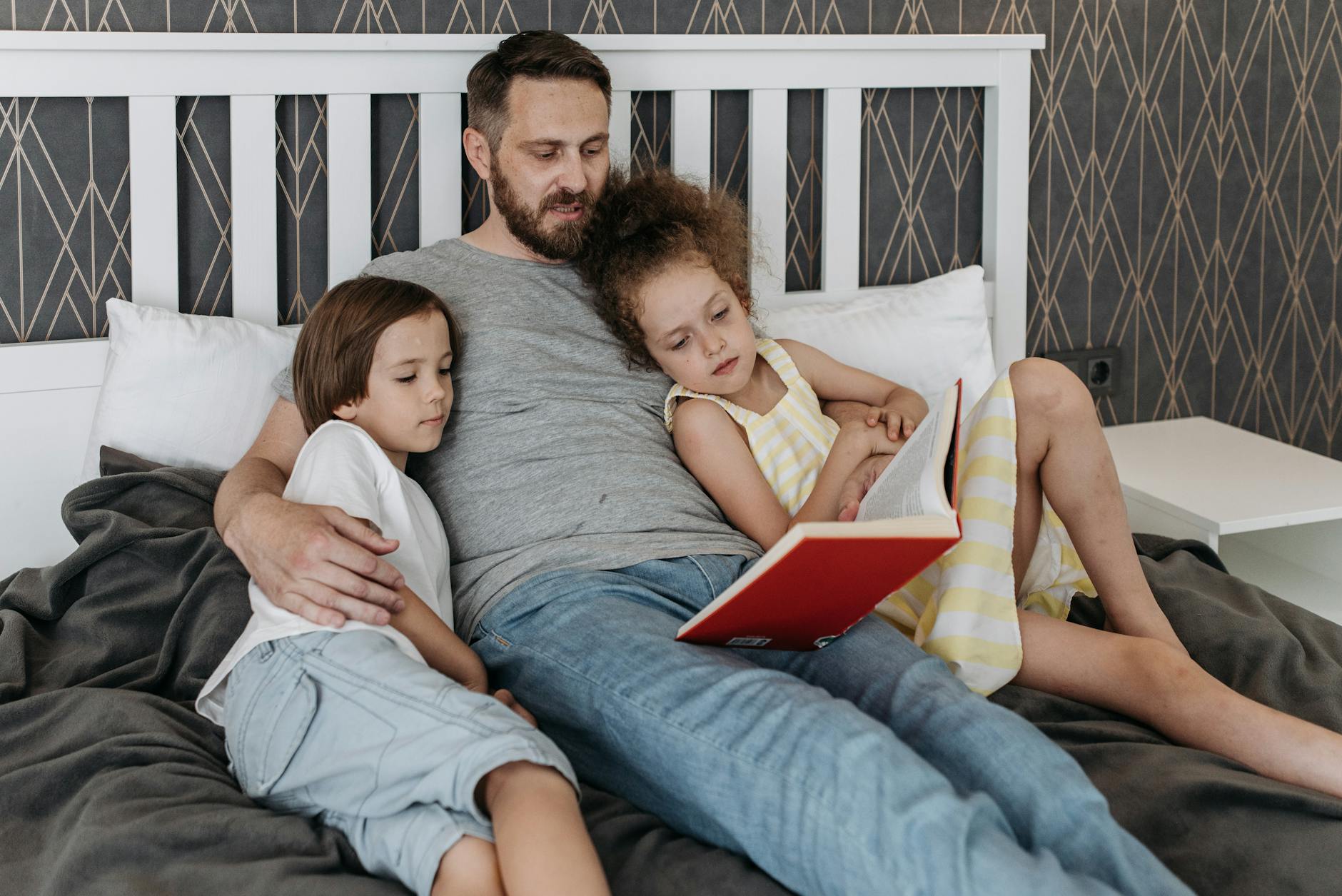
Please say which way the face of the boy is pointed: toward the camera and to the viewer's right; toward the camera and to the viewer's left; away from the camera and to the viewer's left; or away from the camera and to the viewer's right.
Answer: toward the camera and to the viewer's right

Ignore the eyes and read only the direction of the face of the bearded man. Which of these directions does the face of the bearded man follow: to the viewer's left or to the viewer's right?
to the viewer's right

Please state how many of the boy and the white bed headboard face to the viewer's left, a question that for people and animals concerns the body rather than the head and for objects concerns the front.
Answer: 0

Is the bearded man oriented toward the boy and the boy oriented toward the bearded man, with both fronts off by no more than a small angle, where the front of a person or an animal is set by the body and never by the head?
no

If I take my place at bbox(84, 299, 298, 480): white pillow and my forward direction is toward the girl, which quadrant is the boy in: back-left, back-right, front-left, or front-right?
front-right

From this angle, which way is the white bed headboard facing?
toward the camera

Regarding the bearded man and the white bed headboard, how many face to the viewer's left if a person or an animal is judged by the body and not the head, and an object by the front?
0

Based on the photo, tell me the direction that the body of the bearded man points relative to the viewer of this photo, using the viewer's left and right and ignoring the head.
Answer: facing the viewer and to the right of the viewer

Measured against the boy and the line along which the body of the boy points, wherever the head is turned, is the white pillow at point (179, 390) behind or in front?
behind

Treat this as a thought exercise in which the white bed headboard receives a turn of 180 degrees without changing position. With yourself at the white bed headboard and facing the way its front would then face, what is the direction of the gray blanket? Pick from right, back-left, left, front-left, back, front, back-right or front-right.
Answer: back
